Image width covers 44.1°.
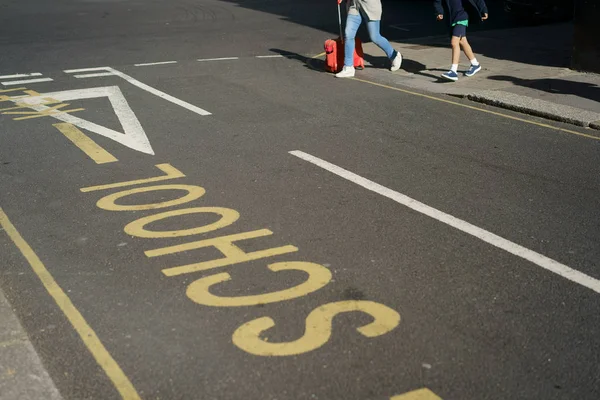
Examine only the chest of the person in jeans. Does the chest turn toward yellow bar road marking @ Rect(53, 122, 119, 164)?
no

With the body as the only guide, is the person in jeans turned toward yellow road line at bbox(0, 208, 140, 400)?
no

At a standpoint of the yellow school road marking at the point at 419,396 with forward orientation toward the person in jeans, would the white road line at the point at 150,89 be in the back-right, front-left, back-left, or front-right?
front-left
